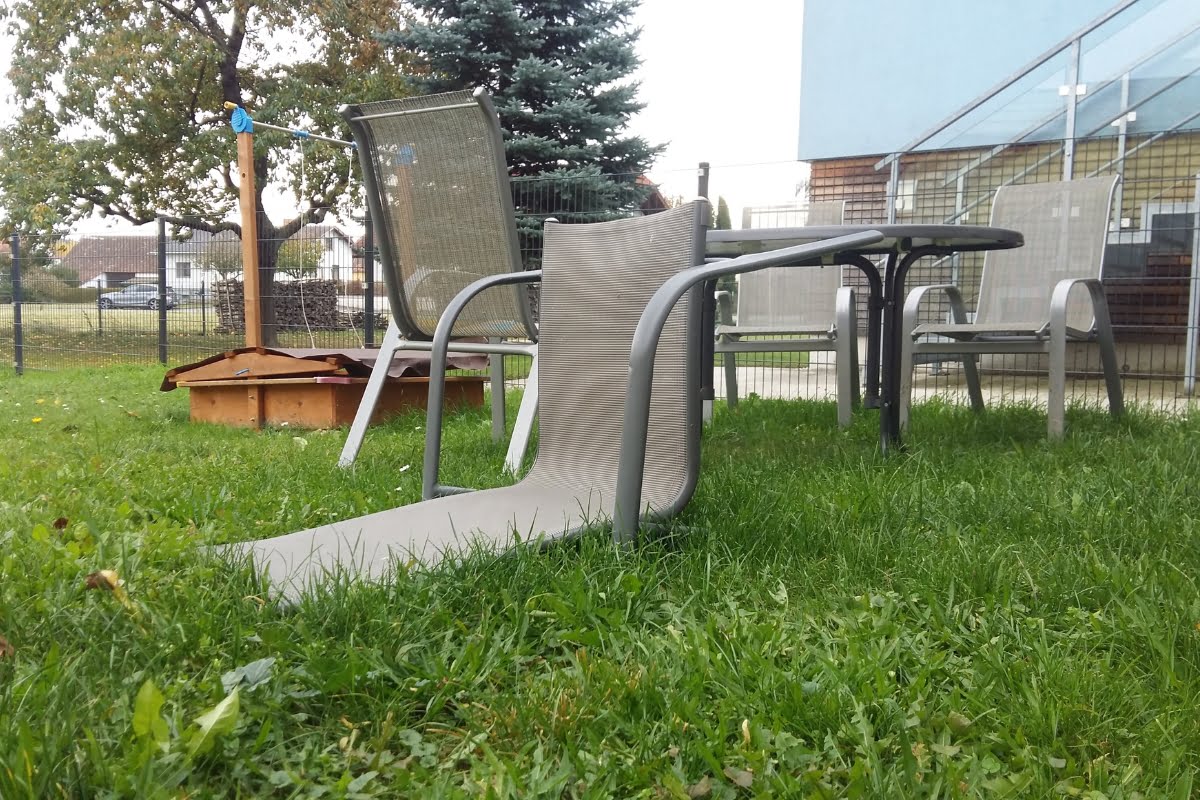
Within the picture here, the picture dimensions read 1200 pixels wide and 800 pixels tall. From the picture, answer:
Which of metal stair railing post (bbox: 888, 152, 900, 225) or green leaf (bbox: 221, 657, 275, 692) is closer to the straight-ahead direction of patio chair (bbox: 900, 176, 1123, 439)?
the green leaf

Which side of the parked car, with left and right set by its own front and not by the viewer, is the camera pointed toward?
left

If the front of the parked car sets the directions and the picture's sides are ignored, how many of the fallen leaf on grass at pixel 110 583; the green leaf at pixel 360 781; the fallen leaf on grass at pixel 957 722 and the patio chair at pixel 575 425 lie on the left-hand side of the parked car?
4

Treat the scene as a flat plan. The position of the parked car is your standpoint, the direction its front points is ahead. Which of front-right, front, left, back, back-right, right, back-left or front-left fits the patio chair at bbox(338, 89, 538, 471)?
left

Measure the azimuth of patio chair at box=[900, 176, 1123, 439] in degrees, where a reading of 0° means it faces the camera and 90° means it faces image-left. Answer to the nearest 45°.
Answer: approximately 45°

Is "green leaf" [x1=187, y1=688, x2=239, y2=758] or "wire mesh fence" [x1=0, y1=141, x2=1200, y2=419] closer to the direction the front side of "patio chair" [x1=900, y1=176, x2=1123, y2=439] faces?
the green leaf

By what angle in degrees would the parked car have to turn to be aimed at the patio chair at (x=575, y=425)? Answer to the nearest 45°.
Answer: approximately 90° to its left

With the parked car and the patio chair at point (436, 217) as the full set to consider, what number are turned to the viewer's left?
1

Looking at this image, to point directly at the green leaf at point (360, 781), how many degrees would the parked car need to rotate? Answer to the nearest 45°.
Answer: approximately 90° to its left

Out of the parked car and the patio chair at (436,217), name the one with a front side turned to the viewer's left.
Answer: the parked car
